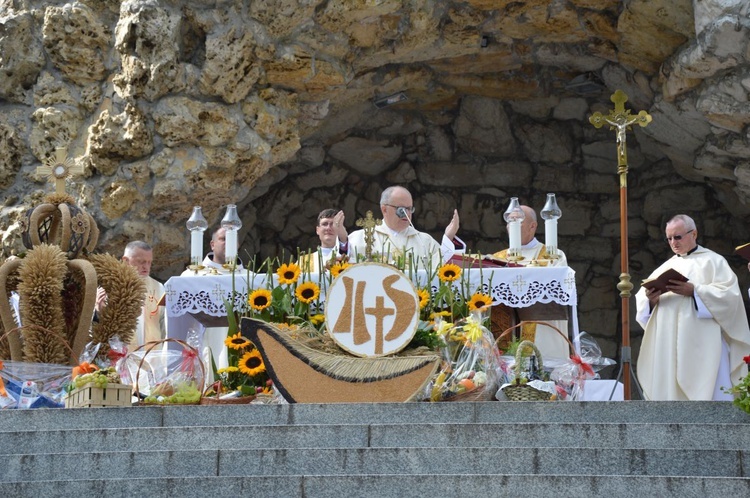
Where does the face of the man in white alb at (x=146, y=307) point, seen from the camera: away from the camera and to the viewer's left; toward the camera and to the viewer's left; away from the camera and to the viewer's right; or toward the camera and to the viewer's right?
toward the camera and to the viewer's right

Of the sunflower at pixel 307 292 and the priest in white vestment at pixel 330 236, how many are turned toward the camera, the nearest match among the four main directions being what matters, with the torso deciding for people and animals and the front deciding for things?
2

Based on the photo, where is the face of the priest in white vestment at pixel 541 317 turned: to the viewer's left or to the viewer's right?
to the viewer's left

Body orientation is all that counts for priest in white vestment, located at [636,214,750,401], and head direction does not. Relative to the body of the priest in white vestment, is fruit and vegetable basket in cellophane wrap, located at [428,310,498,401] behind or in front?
in front

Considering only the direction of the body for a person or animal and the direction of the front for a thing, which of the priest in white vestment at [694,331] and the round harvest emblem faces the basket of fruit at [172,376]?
the priest in white vestment

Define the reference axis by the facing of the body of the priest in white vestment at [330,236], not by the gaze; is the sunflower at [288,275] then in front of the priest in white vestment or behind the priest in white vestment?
in front

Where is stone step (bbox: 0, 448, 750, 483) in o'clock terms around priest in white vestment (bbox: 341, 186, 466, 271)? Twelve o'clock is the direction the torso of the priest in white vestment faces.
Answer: The stone step is roughly at 12 o'clock from the priest in white vestment.

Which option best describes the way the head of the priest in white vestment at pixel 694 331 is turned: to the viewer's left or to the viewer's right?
to the viewer's left
